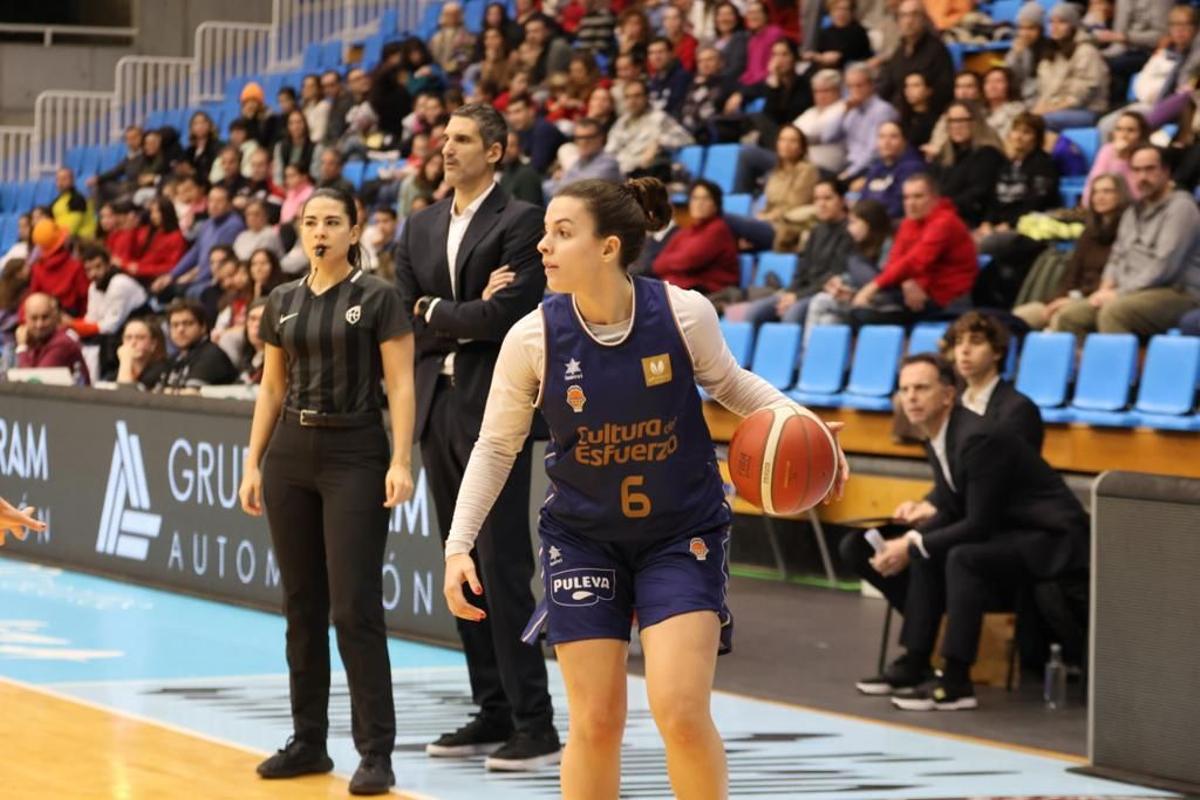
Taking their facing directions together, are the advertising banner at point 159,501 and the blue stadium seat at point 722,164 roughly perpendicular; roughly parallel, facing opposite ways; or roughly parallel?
roughly parallel

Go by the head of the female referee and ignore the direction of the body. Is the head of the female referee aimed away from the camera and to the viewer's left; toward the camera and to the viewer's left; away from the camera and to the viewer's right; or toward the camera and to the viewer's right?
toward the camera and to the viewer's left

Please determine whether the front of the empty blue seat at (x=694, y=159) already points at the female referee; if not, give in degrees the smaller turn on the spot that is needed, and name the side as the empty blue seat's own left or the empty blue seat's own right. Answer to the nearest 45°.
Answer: approximately 45° to the empty blue seat's own left

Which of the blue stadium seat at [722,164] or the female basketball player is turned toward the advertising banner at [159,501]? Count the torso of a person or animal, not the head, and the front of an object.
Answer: the blue stadium seat

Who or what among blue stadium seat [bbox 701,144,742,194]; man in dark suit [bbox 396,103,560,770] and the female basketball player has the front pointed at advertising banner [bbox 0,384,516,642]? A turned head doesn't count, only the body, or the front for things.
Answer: the blue stadium seat

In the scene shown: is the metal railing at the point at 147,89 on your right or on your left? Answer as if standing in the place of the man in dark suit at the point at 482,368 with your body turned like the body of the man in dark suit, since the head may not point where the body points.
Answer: on your right

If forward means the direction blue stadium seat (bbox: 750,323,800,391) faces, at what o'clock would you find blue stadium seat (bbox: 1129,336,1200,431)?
blue stadium seat (bbox: 1129,336,1200,431) is roughly at 9 o'clock from blue stadium seat (bbox: 750,323,800,391).

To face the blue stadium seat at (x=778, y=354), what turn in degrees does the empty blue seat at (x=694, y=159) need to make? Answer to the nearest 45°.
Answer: approximately 45° to its left

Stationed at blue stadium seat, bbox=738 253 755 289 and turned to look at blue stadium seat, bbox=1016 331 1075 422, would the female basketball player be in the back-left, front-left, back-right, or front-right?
front-right

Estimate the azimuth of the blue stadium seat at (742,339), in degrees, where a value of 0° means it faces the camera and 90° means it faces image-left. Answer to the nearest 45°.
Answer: approximately 45°

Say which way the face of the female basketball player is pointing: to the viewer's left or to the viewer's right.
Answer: to the viewer's left

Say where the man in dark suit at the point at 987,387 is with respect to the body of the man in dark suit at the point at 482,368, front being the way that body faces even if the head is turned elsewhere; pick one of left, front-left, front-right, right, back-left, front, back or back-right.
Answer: back

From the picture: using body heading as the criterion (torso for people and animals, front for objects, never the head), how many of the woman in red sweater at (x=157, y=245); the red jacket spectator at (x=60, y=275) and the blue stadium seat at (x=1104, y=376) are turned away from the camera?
0

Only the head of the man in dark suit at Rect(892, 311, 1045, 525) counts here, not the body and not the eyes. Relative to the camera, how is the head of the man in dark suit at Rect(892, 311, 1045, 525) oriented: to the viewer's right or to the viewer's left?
to the viewer's left

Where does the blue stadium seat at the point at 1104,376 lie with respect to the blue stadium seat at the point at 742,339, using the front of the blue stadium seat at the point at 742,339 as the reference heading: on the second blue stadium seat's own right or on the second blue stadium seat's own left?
on the second blue stadium seat's own left

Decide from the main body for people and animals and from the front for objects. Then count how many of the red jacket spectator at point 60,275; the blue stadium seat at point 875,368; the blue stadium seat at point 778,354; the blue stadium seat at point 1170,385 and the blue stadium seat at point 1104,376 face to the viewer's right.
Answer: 0

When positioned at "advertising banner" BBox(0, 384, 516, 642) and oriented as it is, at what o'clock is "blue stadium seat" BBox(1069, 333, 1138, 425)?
The blue stadium seat is roughly at 8 o'clock from the advertising banner.

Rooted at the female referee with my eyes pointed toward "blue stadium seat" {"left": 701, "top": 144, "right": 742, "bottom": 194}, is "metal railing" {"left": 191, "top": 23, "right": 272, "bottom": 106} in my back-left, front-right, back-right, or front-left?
front-left

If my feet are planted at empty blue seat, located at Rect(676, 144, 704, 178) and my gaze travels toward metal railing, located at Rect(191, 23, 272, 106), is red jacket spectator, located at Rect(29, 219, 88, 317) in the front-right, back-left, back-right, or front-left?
front-left

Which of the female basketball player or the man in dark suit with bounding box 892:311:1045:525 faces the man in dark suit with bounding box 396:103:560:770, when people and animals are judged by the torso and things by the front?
the man in dark suit with bounding box 892:311:1045:525

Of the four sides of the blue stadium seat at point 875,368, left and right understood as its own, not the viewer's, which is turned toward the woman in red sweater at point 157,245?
right

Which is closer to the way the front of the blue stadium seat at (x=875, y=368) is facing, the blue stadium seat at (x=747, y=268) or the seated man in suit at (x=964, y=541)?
the seated man in suit
